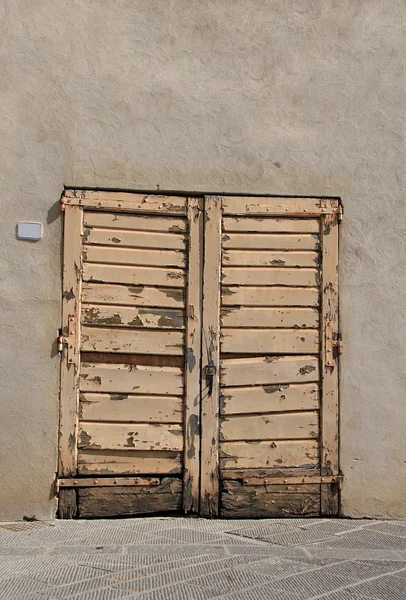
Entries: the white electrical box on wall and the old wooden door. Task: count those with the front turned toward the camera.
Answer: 2

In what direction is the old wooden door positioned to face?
toward the camera

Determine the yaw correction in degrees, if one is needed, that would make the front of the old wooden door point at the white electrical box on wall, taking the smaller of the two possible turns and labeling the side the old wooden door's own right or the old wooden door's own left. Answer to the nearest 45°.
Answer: approximately 90° to the old wooden door's own right

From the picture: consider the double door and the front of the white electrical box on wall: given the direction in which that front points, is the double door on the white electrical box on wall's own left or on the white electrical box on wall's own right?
on the white electrical box on wall's own left

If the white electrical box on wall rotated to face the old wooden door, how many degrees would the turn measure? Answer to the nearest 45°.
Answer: approximately 90° to its left

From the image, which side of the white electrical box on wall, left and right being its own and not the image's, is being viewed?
front
